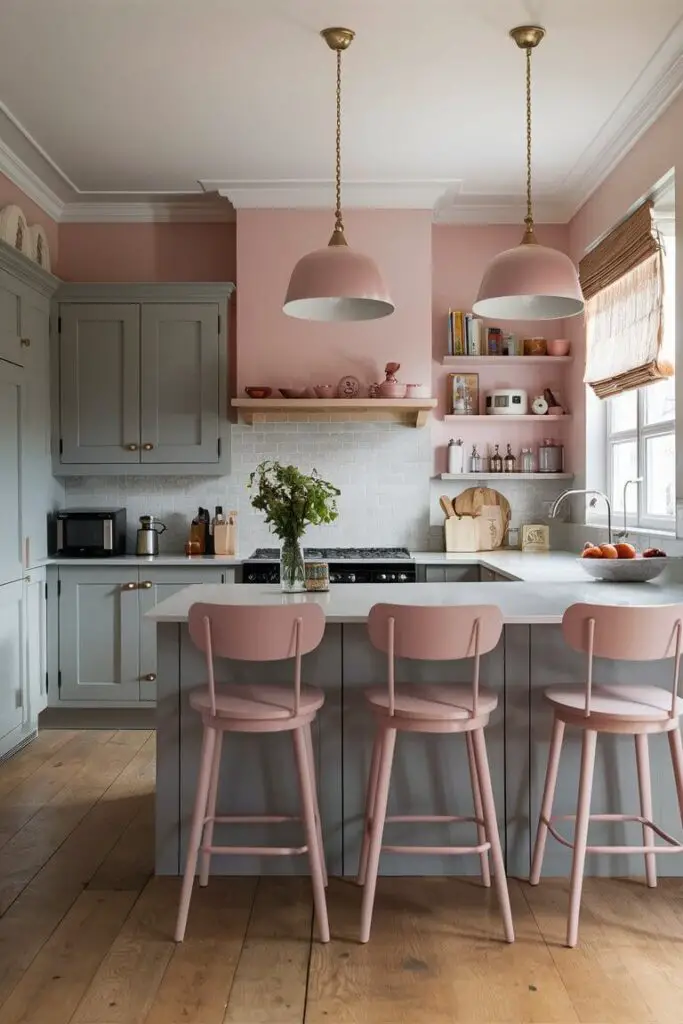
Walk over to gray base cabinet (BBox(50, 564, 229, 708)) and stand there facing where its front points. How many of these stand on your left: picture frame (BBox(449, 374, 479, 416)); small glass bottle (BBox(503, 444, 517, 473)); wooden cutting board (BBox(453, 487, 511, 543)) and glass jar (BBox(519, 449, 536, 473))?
4

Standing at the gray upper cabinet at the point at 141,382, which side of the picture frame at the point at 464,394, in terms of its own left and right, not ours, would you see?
right

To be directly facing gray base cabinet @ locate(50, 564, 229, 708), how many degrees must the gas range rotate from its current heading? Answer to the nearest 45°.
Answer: approximately 90° to its right

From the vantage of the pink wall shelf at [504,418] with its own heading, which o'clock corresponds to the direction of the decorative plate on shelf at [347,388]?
The decorative plate on shelf is roughly at 2 o'clock from the pink wall shelf.

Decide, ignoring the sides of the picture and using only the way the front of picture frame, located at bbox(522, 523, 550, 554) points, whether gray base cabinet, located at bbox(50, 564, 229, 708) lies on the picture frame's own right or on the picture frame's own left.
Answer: on the picture frame's own right

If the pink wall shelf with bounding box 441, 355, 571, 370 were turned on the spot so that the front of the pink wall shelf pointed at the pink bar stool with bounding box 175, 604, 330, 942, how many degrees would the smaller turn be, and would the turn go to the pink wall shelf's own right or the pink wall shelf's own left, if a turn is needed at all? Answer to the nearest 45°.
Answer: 0° — it already faces it

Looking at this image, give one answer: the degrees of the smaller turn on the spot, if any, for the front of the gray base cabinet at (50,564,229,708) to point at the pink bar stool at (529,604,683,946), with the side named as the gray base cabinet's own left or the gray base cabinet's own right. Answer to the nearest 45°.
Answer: approximately 45° to the gray base cabinet's own left

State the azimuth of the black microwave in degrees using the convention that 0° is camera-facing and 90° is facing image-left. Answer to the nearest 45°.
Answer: approximately 0°

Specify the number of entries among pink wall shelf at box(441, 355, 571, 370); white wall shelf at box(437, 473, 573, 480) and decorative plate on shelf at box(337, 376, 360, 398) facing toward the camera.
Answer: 3

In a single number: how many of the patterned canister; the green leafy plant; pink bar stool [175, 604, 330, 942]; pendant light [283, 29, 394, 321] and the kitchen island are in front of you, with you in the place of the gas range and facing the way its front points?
5

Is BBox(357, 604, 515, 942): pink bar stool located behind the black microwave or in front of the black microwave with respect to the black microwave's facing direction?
in front
